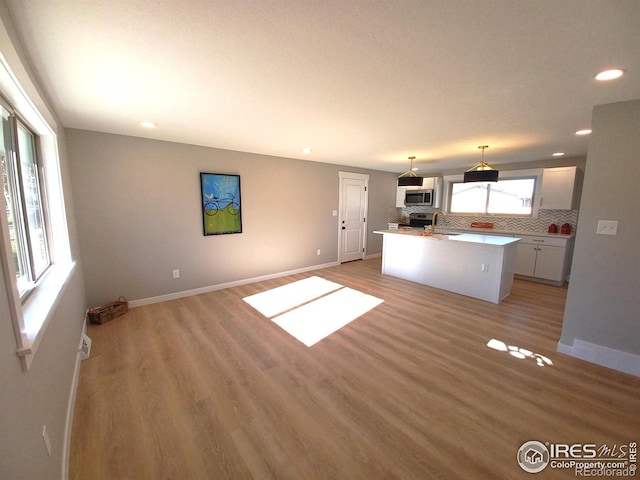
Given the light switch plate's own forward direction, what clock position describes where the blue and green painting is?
The blue and green painting is roughly at 2 o'clock from the light switch plate.

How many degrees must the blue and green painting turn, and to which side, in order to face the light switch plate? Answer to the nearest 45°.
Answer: approximately 45° to its left

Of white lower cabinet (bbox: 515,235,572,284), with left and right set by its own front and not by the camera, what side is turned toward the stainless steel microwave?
right

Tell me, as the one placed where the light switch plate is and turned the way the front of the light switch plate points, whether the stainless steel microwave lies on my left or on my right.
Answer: on my right

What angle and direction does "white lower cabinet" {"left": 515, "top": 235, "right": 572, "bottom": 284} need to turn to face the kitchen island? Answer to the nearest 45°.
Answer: approximately 45° to its right

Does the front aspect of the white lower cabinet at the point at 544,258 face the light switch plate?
yes

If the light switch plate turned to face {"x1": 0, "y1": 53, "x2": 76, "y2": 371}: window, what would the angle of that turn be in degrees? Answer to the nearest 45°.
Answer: approximately 45° to its right

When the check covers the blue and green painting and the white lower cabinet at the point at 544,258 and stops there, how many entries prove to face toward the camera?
2

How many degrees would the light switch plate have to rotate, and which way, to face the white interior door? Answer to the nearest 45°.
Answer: approximately 90° to its right

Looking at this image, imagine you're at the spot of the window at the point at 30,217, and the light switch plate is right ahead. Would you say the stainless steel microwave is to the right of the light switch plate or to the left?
left

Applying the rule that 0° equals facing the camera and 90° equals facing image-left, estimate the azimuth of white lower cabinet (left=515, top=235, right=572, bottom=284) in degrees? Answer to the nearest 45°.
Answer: approximately 0°

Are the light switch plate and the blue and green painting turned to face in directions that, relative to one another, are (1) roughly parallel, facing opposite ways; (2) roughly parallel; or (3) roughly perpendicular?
roughly perpendicular
